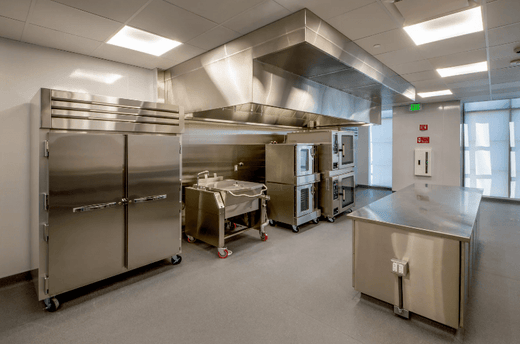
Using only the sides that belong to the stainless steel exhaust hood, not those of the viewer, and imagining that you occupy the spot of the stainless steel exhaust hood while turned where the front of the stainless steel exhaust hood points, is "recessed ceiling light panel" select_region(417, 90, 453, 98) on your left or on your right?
on your left

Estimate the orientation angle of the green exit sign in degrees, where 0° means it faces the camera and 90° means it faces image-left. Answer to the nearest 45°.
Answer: approximately 0°

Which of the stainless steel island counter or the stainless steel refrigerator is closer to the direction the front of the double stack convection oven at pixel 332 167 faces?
the stainless steel island counter

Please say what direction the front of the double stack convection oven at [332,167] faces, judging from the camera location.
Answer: facing the viewer and to the right of the viewer

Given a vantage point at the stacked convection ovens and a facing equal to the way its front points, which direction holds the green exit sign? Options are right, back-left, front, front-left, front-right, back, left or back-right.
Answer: left

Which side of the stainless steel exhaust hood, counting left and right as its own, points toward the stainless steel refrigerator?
right

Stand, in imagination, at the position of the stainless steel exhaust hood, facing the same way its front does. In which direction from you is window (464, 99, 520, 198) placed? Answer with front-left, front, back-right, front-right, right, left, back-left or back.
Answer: left

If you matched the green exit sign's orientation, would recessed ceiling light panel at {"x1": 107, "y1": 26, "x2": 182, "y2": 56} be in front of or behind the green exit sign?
in front

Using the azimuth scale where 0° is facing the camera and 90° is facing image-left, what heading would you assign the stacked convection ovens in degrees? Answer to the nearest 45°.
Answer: approximately 315°
